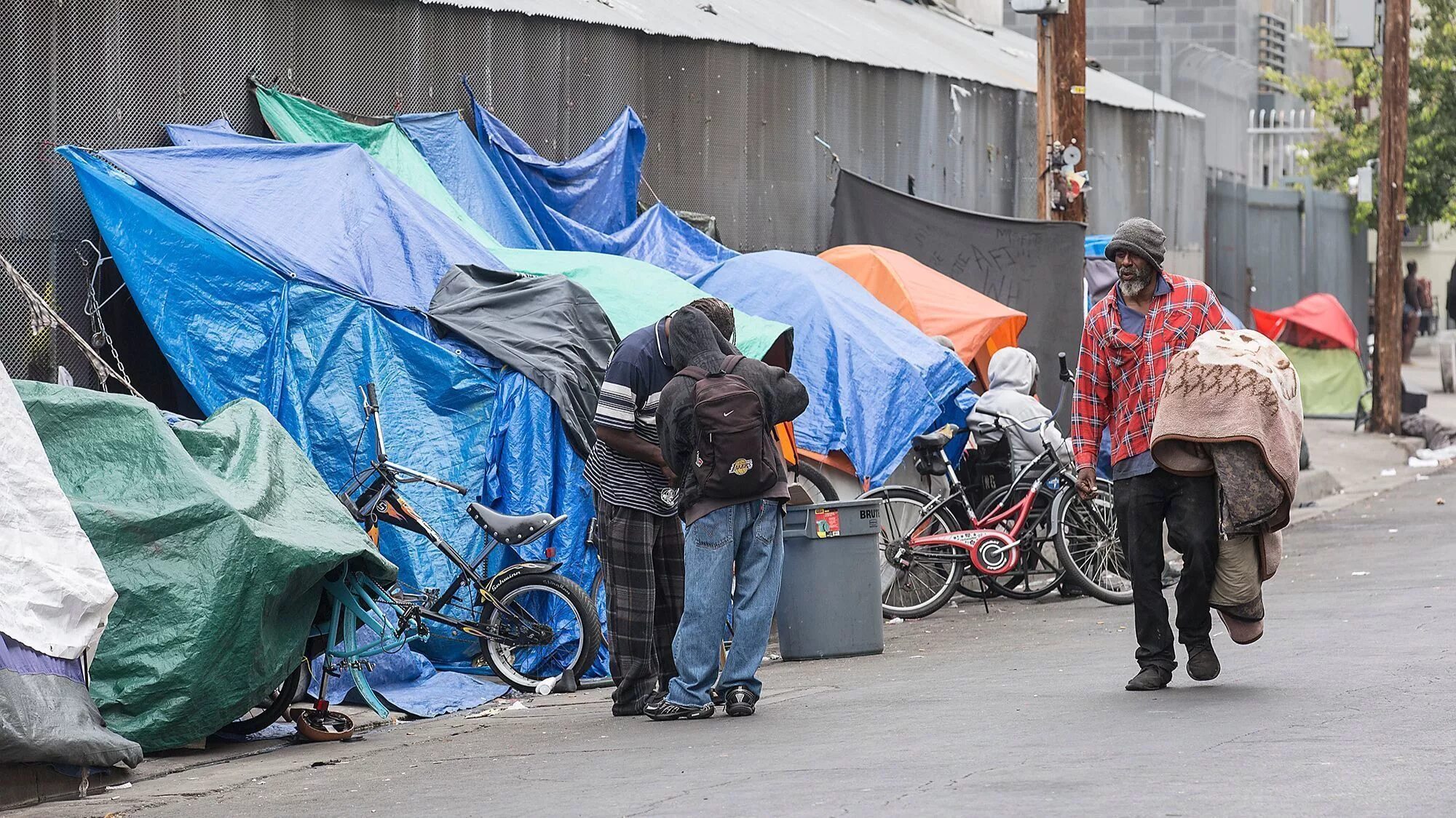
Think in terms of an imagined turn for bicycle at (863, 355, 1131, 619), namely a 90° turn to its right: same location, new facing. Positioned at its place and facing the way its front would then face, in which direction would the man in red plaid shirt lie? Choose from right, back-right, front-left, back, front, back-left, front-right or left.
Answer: front

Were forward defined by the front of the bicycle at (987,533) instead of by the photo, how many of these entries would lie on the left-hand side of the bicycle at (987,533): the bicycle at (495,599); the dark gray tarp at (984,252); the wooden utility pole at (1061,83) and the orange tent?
3

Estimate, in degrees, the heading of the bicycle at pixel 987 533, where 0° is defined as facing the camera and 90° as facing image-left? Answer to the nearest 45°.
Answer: approximately 270°

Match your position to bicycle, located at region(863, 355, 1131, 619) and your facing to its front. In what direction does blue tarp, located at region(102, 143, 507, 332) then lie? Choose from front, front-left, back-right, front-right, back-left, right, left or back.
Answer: back-right

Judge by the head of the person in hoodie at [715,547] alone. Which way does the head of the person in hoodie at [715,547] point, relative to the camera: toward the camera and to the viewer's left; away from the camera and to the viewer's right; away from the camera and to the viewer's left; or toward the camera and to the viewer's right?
away from the camera and to the viewer's left

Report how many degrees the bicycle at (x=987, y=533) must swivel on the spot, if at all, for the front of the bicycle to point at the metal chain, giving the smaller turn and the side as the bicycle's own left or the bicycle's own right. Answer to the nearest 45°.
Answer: approximately 135° to the bicycle's own right

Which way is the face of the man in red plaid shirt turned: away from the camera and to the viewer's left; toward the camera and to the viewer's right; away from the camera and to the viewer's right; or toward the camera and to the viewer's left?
toward the camera and to the viewer's left

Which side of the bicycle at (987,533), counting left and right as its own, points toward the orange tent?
left

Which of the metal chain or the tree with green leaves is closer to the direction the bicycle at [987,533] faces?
the tree with green leaves

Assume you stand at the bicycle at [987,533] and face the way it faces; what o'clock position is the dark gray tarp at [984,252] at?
The dark gray tarp is roughly at 9 o'clock from the bicycle.
